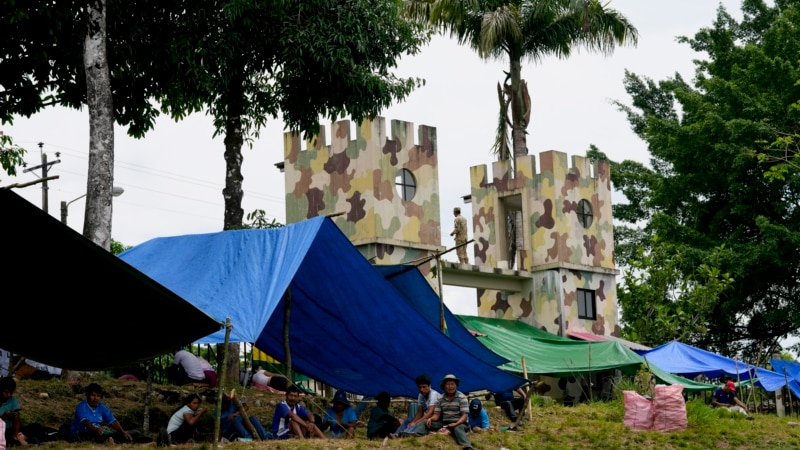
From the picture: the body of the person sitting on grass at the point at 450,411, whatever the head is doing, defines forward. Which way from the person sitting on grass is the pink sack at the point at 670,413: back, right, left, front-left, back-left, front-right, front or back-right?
back-left

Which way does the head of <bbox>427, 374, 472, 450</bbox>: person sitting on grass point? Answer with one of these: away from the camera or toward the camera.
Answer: toward the camera

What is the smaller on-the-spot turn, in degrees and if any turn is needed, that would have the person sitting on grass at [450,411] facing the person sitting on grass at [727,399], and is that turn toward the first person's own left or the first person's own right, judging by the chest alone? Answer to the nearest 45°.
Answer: approximately 135° to the first person's own left

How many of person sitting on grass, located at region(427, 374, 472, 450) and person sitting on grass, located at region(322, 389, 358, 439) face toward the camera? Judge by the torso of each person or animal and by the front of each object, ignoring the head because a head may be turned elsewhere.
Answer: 2

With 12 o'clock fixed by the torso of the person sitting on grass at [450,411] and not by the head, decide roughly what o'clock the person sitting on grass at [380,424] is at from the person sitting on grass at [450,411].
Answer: the person sitting on grass at [380,424] is roughly at 4 o'clock from the person sitting on grass at [450,411].

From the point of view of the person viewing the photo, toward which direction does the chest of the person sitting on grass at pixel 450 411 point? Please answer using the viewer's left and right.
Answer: facing the viewer

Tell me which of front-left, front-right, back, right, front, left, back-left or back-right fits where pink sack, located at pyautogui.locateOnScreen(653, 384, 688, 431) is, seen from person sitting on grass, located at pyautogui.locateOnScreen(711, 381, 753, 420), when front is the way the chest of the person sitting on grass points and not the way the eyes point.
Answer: front-right

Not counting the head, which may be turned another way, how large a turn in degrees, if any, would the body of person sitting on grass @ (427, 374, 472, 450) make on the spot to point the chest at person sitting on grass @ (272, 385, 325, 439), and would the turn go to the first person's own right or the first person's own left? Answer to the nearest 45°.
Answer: approximately 90° to the first person's own right

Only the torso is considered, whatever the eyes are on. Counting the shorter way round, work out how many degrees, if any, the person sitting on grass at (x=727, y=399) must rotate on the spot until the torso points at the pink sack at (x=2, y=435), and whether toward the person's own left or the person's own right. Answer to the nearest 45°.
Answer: approximately 90° to the person's own right

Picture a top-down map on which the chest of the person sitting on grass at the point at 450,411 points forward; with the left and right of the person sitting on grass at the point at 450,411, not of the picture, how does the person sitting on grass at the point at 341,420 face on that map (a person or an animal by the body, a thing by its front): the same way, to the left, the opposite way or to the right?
the same way

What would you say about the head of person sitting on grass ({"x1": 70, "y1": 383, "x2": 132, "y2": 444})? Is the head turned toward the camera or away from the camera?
toward the camera

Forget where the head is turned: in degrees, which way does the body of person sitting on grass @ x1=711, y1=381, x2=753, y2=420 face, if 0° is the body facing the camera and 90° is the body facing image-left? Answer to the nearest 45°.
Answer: approximately 315°

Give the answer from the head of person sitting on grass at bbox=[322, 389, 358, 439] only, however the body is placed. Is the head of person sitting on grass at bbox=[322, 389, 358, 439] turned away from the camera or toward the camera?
toward the camera

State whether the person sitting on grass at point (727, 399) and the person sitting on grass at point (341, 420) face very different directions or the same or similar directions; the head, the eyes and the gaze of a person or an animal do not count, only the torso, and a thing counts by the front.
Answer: same or similar directions

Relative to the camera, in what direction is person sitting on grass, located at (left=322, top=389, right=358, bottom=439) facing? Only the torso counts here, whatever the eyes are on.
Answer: toward the camera
